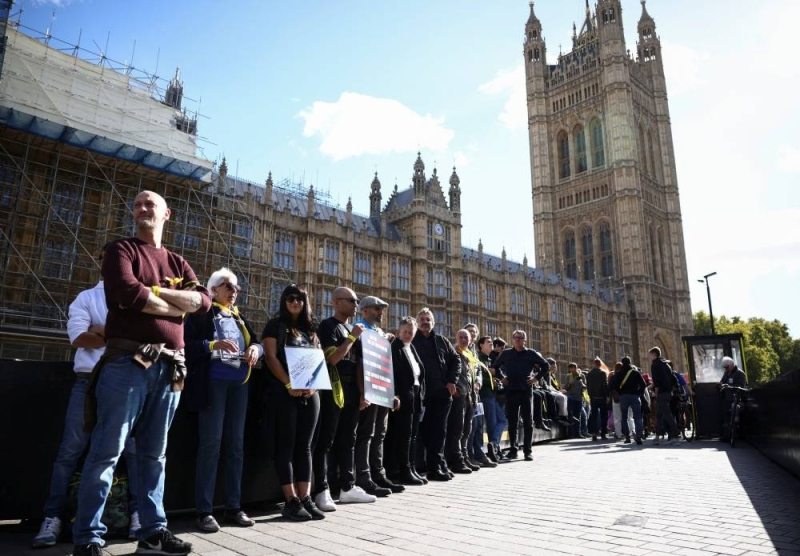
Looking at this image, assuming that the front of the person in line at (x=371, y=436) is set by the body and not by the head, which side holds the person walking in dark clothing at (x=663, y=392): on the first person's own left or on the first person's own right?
on the first person's own left

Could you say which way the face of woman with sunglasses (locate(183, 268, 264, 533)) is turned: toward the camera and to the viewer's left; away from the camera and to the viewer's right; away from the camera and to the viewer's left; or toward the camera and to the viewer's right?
toward the camera and to the viewer's right

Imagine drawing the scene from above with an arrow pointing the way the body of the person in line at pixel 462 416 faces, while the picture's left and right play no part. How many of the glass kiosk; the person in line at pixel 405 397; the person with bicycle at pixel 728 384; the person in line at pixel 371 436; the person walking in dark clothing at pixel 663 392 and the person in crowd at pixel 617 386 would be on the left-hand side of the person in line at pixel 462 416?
4

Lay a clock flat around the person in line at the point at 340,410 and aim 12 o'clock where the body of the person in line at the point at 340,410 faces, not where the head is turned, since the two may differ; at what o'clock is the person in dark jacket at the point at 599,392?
the person in dark jacket at the point at 599,392 is roughly at 9 o'clock from the person in line at the point at 340,410.

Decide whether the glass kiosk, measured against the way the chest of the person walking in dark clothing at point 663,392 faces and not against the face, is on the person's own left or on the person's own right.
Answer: on the person's own right

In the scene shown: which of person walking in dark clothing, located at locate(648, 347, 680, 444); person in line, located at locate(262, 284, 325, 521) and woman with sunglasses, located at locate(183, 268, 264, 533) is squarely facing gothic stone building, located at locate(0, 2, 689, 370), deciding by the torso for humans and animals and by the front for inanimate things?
person walking in dark clothing, located at locate(648, 347, 680, 444)

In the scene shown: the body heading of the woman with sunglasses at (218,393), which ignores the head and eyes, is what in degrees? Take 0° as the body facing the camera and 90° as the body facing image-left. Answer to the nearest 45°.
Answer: approximately 315°

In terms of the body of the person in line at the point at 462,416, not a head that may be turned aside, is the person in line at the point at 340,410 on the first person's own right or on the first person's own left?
on the first person's own right

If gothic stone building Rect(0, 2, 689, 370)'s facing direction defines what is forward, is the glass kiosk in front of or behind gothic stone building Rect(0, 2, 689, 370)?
in front

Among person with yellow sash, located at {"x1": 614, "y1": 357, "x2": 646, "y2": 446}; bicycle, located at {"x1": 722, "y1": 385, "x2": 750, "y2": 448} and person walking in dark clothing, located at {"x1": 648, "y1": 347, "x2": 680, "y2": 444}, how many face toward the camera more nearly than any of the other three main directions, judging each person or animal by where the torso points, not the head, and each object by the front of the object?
1

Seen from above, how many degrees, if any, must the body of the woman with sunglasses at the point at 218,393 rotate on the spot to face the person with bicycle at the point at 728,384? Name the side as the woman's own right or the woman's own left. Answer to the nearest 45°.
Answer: approximately 90° to the woman's own left

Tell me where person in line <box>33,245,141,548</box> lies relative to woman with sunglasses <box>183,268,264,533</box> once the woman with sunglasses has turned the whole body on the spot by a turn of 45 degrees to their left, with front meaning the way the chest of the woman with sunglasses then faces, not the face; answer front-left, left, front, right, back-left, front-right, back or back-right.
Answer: back

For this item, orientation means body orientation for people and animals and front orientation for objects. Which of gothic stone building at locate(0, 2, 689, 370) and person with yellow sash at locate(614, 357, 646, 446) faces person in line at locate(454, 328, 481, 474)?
the gothic stone building
